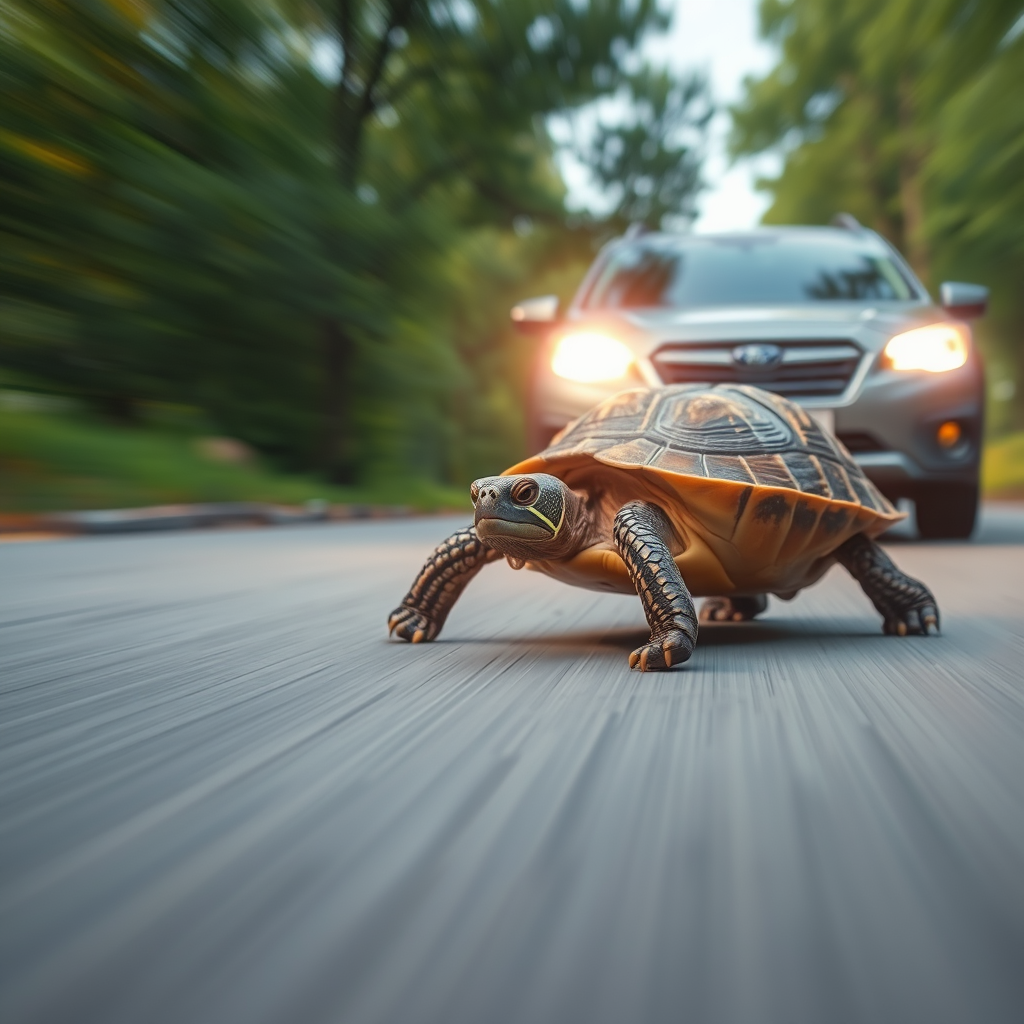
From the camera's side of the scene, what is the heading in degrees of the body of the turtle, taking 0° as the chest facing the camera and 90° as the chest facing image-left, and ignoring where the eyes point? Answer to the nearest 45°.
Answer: approximately 45°

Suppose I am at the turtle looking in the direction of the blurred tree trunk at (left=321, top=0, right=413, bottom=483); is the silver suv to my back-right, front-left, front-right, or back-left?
front-right

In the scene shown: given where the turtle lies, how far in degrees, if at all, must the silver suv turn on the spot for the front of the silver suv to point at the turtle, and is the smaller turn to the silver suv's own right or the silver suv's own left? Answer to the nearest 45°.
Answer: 0° — it already faces it

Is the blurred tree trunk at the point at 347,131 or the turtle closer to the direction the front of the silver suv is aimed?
the turtle

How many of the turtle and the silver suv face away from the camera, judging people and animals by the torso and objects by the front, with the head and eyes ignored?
0

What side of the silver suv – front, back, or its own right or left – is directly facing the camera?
front
